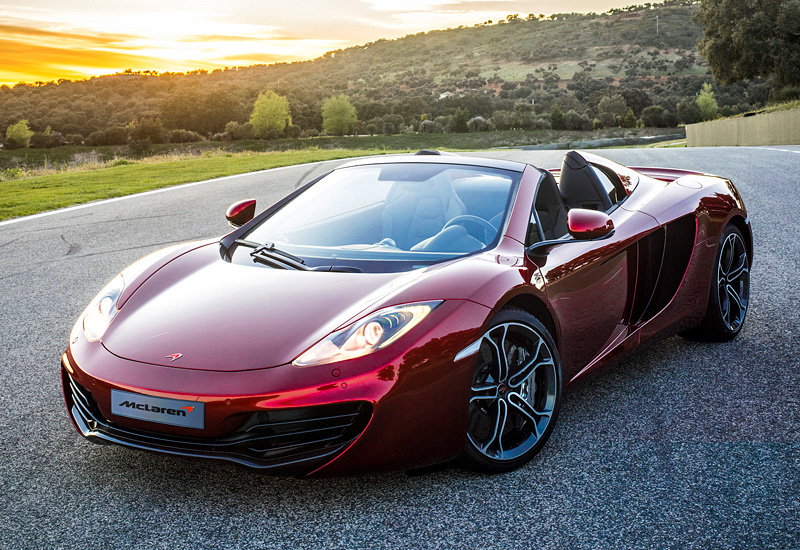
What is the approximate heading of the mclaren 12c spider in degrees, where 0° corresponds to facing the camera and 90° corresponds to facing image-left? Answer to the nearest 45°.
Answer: approximately 45°

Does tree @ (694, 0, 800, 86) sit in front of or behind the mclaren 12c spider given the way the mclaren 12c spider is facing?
behind

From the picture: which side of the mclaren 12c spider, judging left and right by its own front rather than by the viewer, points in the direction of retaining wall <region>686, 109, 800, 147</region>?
back
